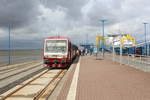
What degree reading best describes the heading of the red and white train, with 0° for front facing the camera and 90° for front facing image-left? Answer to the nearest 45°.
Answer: approximately 0°
